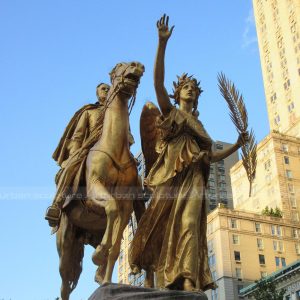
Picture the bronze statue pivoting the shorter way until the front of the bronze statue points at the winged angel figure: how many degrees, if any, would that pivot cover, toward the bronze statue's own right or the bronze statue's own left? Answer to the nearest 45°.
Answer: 0° — it already faces it

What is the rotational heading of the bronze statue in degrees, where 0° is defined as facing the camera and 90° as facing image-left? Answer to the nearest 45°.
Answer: approximately 315°
